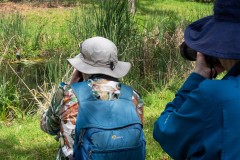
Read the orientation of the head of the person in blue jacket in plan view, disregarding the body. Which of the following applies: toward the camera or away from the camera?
away from the camera

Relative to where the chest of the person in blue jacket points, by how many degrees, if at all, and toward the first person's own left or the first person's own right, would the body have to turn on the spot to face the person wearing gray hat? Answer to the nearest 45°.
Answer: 0° — they already face them

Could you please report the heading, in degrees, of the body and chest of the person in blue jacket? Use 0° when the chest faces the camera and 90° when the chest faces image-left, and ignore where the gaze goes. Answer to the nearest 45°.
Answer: approximately 135°
